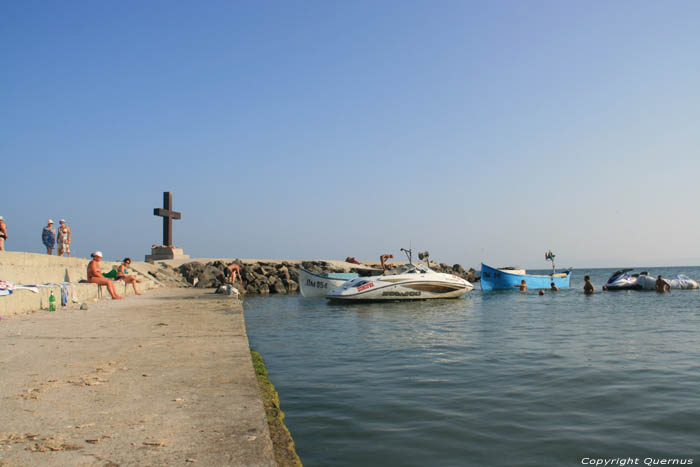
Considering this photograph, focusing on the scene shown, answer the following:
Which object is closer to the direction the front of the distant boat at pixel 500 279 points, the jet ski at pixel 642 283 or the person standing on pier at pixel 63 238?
the person standing on pier

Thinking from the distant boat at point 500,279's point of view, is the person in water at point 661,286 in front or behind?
behind

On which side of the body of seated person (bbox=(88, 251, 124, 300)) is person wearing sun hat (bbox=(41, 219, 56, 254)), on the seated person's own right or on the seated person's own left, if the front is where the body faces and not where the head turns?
on the seated person's own left

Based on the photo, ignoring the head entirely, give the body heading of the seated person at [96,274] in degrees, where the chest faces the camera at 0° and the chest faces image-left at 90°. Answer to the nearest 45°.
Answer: approximately 270°

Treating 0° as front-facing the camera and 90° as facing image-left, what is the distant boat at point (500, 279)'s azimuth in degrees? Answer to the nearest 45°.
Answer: approximately 90°

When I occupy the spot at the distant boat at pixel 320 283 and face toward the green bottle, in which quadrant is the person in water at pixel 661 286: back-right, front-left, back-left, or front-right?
back-left

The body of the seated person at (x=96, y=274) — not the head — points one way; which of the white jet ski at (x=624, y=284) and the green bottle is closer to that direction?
the white jet ski
